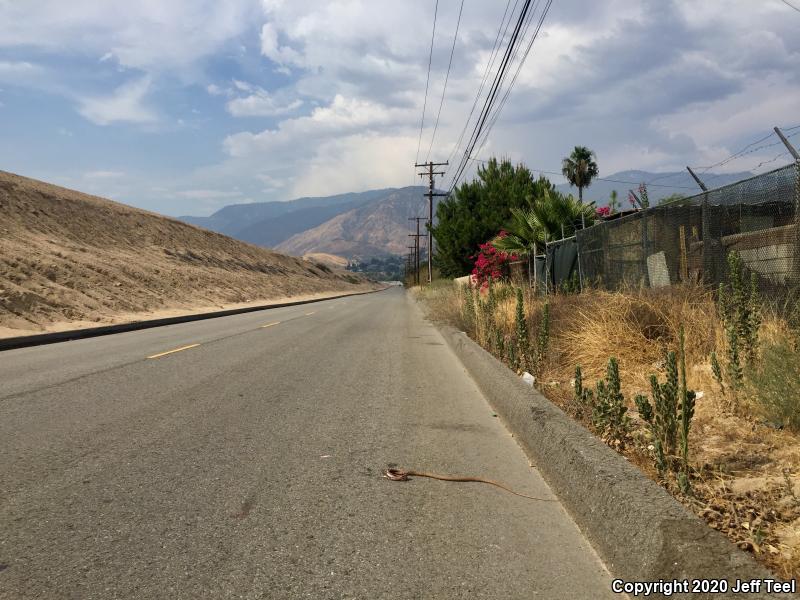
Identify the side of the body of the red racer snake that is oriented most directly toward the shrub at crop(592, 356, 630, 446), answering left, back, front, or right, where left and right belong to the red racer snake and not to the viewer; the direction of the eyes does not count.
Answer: back

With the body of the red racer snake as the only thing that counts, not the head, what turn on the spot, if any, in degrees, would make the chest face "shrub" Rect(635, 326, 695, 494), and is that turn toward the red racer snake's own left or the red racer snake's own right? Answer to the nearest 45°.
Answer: approximately 180°

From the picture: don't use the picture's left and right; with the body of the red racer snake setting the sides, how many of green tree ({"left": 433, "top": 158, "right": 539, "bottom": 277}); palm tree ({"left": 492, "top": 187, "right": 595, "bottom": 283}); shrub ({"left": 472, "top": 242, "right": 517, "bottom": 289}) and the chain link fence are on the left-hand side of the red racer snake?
0

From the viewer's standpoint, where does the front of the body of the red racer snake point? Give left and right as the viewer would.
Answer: facing to the left of the viewer

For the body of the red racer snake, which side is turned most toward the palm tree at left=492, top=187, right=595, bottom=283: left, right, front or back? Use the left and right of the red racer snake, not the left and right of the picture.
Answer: right

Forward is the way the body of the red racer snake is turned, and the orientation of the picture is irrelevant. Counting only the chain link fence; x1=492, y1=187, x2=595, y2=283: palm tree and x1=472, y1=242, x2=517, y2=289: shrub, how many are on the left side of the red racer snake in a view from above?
0

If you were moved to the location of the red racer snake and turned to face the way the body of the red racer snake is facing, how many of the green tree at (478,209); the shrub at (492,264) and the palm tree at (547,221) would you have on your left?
0

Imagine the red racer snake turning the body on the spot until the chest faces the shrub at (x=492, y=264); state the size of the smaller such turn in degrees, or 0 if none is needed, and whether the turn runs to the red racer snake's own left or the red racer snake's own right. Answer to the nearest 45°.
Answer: approximately 90° to the red racer snake's own right

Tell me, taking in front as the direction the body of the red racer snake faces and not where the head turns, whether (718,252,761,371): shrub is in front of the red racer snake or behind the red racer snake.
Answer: behind

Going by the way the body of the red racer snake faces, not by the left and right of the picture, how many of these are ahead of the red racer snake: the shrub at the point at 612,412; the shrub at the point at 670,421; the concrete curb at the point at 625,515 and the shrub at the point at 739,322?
0

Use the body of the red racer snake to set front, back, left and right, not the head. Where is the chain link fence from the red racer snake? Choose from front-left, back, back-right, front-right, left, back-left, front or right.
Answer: back-right

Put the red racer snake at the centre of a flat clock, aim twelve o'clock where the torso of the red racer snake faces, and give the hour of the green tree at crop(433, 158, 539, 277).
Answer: The green tree is roughly at 3 o'clock from the red racer snake.

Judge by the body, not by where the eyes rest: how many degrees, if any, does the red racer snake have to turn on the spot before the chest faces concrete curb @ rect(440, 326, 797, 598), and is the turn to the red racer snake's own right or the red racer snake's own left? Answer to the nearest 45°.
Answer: approximately 135° to the red racer snake's own left
